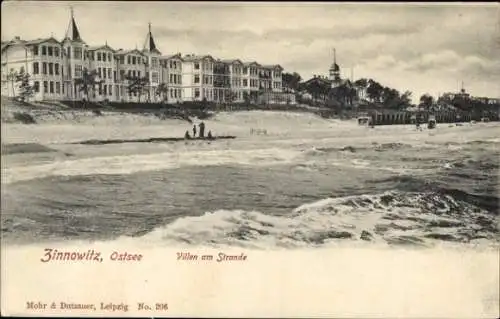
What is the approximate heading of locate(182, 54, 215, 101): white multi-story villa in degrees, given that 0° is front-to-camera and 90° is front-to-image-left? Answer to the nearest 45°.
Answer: approximately 315°

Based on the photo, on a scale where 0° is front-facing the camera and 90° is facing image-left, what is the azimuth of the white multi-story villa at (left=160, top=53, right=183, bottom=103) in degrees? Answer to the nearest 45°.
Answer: approximately 315°

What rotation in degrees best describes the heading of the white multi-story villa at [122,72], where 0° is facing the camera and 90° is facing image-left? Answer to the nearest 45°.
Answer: approximately 315°
